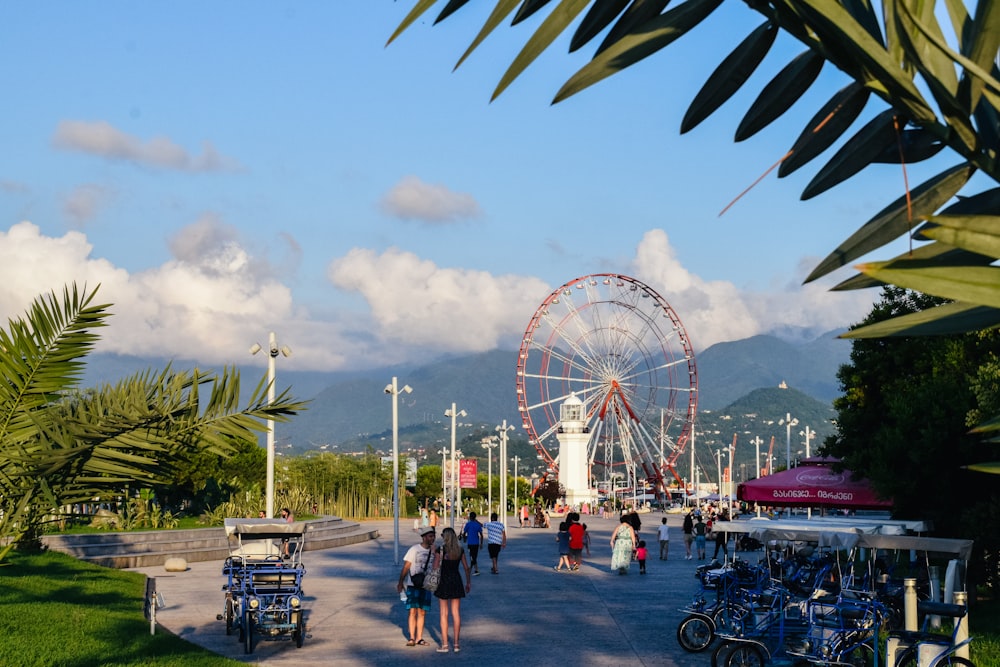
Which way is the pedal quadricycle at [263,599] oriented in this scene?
toward the camera

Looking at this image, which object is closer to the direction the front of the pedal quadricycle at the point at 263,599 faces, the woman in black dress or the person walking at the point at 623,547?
the woman in black dress

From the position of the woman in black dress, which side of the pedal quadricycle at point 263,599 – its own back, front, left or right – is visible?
left

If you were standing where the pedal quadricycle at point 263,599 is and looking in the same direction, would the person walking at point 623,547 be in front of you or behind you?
behind

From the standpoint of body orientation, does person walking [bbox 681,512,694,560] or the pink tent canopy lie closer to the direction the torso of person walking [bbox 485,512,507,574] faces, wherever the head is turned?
the person walking

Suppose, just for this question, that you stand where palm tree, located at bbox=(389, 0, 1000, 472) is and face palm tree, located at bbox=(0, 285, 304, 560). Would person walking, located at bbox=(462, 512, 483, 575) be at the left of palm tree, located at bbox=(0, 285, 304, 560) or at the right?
right

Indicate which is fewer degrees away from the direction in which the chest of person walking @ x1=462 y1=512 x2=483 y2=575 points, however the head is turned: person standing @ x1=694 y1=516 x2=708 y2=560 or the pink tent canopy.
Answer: the person standing

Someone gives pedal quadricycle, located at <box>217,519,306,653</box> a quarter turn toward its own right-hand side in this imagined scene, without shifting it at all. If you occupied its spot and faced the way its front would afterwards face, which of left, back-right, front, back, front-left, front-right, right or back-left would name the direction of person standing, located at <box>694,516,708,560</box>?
back-right
